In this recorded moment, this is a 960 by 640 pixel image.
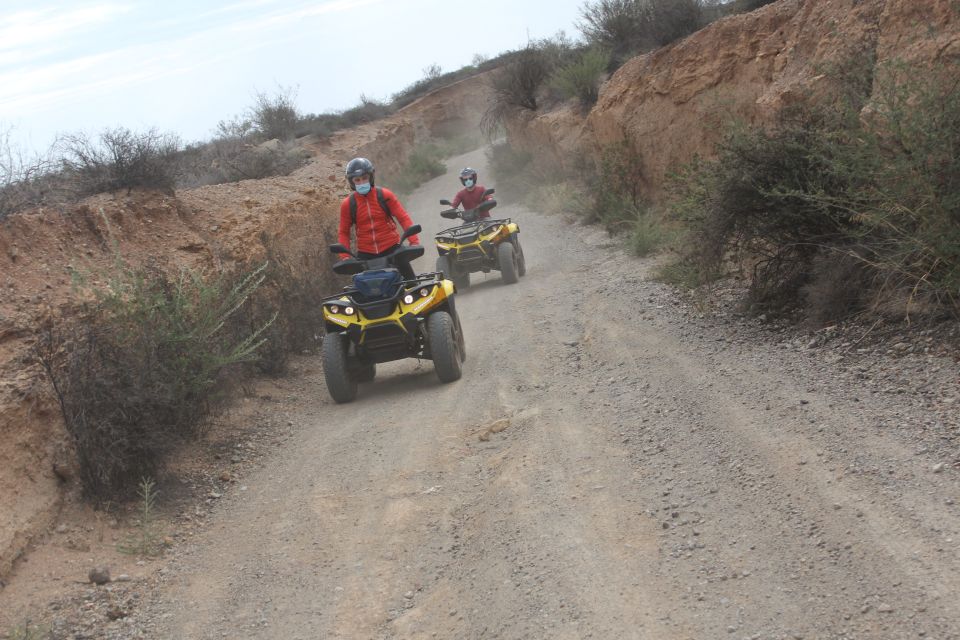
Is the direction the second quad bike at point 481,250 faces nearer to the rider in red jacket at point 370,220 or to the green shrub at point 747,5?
the rider in red jacket

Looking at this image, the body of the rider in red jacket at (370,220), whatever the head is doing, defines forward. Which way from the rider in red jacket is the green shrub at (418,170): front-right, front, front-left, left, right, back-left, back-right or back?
back

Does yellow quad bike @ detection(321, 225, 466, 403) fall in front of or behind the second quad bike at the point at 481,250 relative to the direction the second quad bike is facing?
in front

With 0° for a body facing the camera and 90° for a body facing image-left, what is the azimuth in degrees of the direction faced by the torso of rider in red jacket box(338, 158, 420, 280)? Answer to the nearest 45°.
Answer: approximately 0°

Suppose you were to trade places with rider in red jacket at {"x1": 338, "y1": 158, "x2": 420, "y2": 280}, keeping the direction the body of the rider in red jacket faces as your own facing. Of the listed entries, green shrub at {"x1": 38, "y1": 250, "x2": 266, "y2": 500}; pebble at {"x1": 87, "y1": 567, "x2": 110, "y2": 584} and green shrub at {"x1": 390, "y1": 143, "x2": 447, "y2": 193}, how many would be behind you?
1

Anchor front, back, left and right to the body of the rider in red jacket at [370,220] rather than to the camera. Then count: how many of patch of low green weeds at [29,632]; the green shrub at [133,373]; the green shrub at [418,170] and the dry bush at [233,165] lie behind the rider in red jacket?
2

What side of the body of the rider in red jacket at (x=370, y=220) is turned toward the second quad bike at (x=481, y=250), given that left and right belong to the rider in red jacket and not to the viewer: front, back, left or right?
back

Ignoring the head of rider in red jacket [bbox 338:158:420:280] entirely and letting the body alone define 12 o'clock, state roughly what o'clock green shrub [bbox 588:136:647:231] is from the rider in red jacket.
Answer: The green shrub is roughly at 7 o'clock from the rider in red jacket.

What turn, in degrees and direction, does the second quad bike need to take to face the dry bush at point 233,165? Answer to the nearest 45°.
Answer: approximately 90° to its right

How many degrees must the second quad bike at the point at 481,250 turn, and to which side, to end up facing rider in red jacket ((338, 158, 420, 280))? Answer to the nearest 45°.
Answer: approximately 45° to its left

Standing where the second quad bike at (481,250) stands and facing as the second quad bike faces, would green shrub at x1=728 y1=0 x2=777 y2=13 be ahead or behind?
behind

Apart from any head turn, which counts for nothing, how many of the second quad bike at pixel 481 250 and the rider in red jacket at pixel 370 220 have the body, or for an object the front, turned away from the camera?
0

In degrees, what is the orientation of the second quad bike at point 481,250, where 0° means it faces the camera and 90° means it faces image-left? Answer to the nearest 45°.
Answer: approximately 45°

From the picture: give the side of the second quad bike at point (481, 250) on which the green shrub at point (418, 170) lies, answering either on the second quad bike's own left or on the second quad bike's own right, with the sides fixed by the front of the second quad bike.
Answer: on the second quad bike's own right
